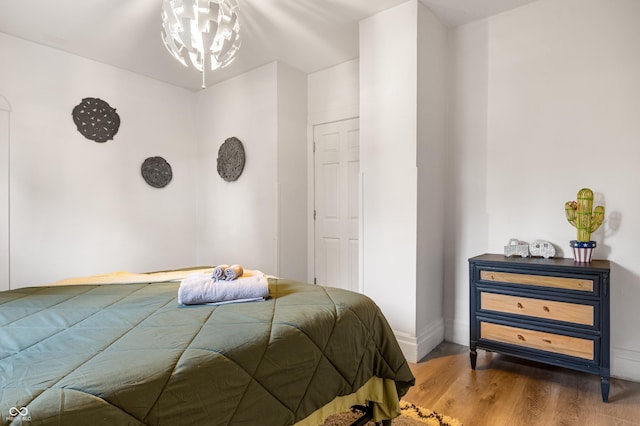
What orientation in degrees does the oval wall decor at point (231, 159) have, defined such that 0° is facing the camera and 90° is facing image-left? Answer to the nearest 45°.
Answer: approximately 45°

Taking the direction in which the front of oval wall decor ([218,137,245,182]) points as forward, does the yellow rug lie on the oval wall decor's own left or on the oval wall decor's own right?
on the oval wall decor's own left

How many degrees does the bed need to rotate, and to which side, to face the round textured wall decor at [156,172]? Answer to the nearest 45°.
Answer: approximately 135° to its left

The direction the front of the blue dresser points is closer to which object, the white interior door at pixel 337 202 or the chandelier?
the chandelier

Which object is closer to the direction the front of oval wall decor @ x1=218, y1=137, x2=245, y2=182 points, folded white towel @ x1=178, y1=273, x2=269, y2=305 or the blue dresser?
the folded white towel

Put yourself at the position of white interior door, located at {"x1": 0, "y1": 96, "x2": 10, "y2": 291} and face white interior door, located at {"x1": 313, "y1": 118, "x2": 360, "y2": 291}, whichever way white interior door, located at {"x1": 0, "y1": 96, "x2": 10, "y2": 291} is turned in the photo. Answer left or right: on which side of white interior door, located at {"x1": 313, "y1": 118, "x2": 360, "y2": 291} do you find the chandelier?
right

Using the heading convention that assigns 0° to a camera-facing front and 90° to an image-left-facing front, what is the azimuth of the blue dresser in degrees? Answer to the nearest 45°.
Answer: approximately 45°

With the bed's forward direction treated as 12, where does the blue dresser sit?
The blue dresser is roughly at 10 o'clock from the bed.

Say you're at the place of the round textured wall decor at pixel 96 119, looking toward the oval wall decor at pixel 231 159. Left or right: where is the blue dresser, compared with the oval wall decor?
right

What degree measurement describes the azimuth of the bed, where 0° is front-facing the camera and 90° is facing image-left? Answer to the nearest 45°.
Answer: approximately 315°
